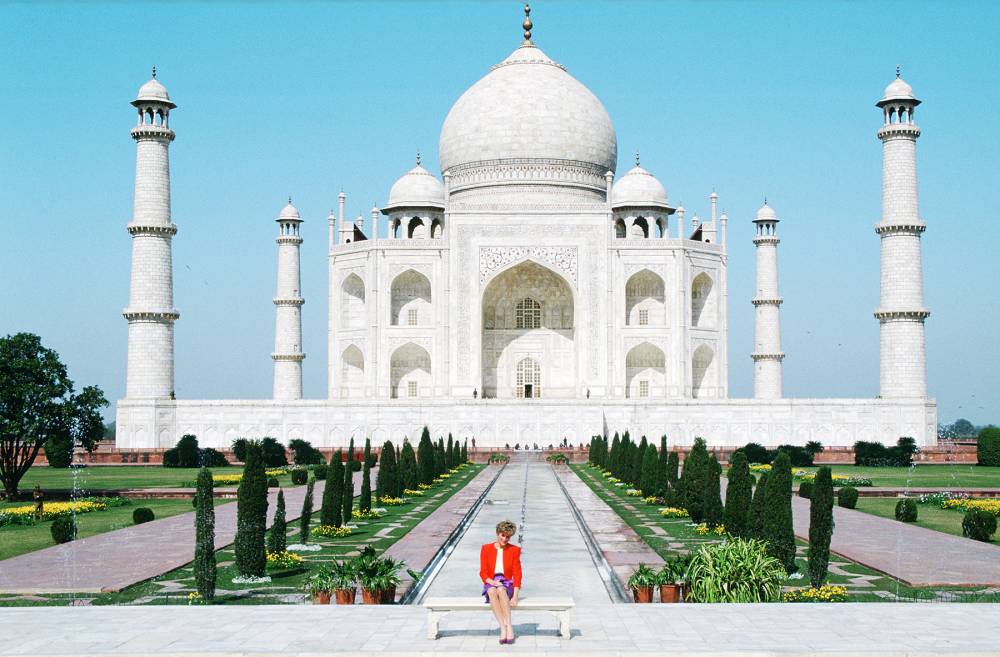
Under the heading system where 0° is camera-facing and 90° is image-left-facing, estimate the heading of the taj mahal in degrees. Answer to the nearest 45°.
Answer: approximately 0°

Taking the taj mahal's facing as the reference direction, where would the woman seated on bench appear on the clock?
The woman seated on bench is roughly at 12 o'clock from the taj mahal.

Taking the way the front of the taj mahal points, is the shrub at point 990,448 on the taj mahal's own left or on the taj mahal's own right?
on the taj mahal's own left

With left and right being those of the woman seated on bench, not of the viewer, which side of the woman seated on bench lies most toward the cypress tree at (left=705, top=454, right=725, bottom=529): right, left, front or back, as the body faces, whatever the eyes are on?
back

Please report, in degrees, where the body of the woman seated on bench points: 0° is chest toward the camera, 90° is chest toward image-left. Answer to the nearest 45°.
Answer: approximately 0°

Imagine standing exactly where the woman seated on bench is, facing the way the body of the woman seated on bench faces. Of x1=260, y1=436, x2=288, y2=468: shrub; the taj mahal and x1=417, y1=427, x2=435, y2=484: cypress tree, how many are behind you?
3

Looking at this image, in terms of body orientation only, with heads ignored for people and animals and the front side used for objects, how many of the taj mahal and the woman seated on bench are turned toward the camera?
2

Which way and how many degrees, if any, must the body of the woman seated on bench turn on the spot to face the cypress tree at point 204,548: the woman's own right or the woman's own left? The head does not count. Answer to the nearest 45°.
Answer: approximately 135° to the woman's own right

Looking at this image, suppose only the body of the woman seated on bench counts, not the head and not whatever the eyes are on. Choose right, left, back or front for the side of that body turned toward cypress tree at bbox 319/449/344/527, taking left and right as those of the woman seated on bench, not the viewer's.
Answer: back

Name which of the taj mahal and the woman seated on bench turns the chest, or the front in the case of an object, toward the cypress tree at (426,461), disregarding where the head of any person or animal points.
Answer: the taj mahal
